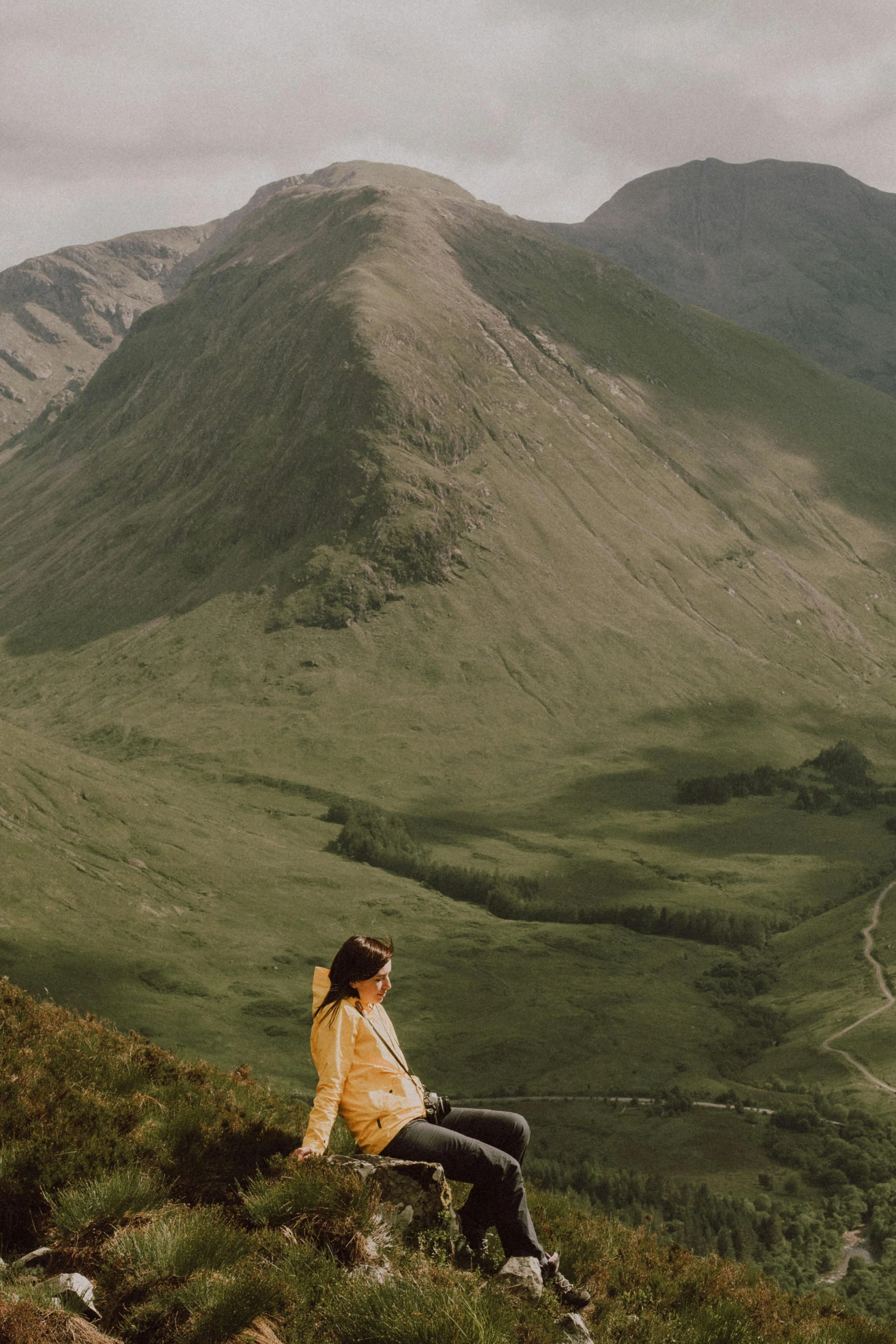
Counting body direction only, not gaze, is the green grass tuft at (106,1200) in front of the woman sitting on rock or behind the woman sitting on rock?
behind

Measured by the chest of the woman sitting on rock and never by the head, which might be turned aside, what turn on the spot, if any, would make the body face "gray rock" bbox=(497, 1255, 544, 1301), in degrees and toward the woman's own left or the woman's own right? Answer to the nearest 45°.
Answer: approximately 45° to the woman's own right

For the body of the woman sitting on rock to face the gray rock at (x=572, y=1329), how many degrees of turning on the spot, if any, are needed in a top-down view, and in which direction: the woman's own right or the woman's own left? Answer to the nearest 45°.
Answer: approximately 45° to the woman's own right

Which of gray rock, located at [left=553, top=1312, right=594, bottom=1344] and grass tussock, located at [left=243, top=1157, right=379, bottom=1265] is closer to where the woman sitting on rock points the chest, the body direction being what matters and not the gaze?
the gray rock

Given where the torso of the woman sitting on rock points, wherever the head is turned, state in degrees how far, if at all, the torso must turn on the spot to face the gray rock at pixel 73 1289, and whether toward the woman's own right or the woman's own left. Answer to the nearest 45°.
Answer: approximately 135° to the woman's own right

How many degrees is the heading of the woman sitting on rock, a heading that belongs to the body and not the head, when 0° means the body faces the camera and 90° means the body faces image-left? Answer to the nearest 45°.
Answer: approximately 270°

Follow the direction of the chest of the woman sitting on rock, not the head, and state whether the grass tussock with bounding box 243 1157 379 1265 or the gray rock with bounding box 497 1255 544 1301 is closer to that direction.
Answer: the gray rock

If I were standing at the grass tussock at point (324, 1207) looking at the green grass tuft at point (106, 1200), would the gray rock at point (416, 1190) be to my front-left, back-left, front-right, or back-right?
back-right

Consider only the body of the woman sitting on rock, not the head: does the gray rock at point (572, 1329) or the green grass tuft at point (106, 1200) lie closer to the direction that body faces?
the gray rock
